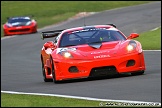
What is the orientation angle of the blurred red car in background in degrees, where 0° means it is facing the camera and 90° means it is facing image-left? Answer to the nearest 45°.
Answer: approximately 0°

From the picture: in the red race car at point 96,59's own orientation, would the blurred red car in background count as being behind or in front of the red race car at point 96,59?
behind

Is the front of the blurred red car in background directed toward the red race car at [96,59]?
yes

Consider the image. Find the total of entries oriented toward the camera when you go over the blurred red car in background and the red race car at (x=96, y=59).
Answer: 2
